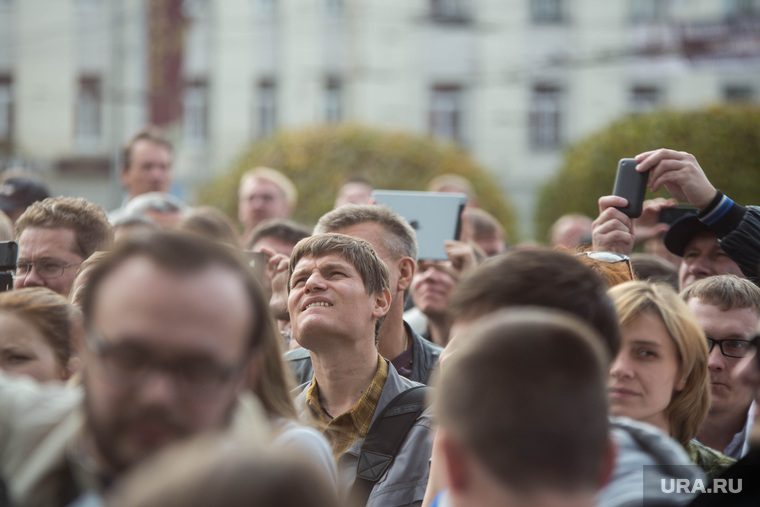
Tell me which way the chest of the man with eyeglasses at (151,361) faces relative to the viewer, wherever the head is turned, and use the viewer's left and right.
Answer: facing the viewer

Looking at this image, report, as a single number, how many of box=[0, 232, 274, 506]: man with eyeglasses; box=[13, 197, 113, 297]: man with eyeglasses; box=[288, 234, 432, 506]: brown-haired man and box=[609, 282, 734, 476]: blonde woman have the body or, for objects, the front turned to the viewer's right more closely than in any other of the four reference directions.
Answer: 0

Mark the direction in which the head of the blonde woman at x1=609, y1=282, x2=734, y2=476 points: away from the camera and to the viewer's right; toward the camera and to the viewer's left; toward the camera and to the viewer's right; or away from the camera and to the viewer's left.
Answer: toward the camera and to the viewer's left

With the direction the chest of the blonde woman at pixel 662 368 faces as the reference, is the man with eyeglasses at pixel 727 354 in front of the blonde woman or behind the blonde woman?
behind

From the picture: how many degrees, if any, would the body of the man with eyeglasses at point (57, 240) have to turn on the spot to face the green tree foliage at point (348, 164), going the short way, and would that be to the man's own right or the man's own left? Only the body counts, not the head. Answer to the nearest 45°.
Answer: approximately 135° to the man's own right

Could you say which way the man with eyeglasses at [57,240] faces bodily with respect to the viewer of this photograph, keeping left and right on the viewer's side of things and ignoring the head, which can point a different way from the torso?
facing the viewer and to the left of the viewer

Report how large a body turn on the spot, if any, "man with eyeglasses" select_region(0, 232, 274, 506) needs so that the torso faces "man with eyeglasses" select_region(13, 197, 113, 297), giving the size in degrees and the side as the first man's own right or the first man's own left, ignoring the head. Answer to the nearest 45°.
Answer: approximately 180°

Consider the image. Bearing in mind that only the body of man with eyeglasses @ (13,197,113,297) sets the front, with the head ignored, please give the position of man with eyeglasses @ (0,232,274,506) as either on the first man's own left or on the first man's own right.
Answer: on the first man's own left

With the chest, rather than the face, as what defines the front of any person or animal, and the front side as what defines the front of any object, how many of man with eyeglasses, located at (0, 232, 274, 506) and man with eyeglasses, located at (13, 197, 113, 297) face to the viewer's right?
0

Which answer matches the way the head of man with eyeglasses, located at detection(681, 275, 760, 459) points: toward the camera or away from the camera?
toward the camera

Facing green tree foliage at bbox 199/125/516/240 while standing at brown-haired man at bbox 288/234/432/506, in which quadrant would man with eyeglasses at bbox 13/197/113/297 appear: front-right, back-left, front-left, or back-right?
front-left

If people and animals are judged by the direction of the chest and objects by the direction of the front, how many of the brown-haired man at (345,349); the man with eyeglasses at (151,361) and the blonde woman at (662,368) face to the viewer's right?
0

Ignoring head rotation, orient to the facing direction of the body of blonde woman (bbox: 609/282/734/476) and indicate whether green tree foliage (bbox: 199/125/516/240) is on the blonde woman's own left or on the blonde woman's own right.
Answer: on the blonde woman's own right

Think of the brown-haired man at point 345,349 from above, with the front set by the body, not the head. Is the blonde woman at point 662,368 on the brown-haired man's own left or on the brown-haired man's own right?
on the brown-haired man's own left
